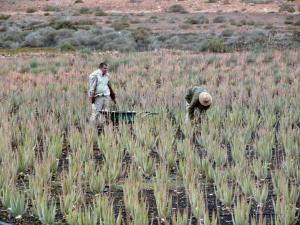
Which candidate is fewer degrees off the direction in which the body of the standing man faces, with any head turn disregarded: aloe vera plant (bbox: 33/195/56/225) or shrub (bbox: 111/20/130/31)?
the aloe vera plant

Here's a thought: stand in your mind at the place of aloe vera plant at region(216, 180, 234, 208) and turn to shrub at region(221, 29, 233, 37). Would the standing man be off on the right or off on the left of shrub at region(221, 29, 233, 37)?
left

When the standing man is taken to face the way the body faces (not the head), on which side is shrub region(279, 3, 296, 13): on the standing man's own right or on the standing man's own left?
on the standing man's own left
